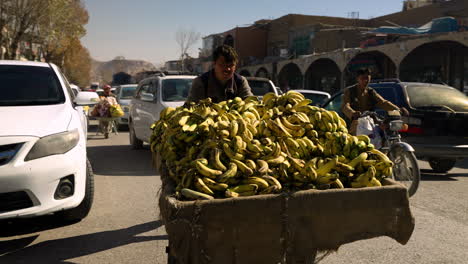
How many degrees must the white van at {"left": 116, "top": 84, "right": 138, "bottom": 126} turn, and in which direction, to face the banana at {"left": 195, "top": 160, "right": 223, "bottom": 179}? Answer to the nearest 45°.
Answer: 0° — it already faces it

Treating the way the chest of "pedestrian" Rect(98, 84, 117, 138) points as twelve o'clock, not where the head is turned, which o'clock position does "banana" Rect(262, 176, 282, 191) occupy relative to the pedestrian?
The banana is roughly at 12 o'clock from the pedestrian.

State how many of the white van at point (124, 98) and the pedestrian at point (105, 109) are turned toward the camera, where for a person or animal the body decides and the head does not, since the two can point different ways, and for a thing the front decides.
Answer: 2

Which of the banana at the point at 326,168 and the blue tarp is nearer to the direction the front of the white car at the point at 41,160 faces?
the banana

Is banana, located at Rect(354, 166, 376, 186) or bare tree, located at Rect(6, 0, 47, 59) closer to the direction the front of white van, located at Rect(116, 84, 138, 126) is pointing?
the banana

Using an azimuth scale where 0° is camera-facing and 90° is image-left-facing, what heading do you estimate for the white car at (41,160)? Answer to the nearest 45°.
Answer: approximately 0°

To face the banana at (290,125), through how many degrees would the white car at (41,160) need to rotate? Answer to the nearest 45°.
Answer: approximately 45° to its left

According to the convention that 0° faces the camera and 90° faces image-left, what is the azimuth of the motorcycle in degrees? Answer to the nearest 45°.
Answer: approximately 315°

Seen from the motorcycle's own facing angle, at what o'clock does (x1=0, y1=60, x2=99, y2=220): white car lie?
The white car is roughly at 3 o'clock from the motorcycle.

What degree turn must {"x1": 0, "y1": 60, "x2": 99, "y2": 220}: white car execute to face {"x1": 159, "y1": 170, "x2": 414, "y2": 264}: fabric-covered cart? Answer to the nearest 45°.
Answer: approximately 45° to its left

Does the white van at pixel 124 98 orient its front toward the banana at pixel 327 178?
yes
